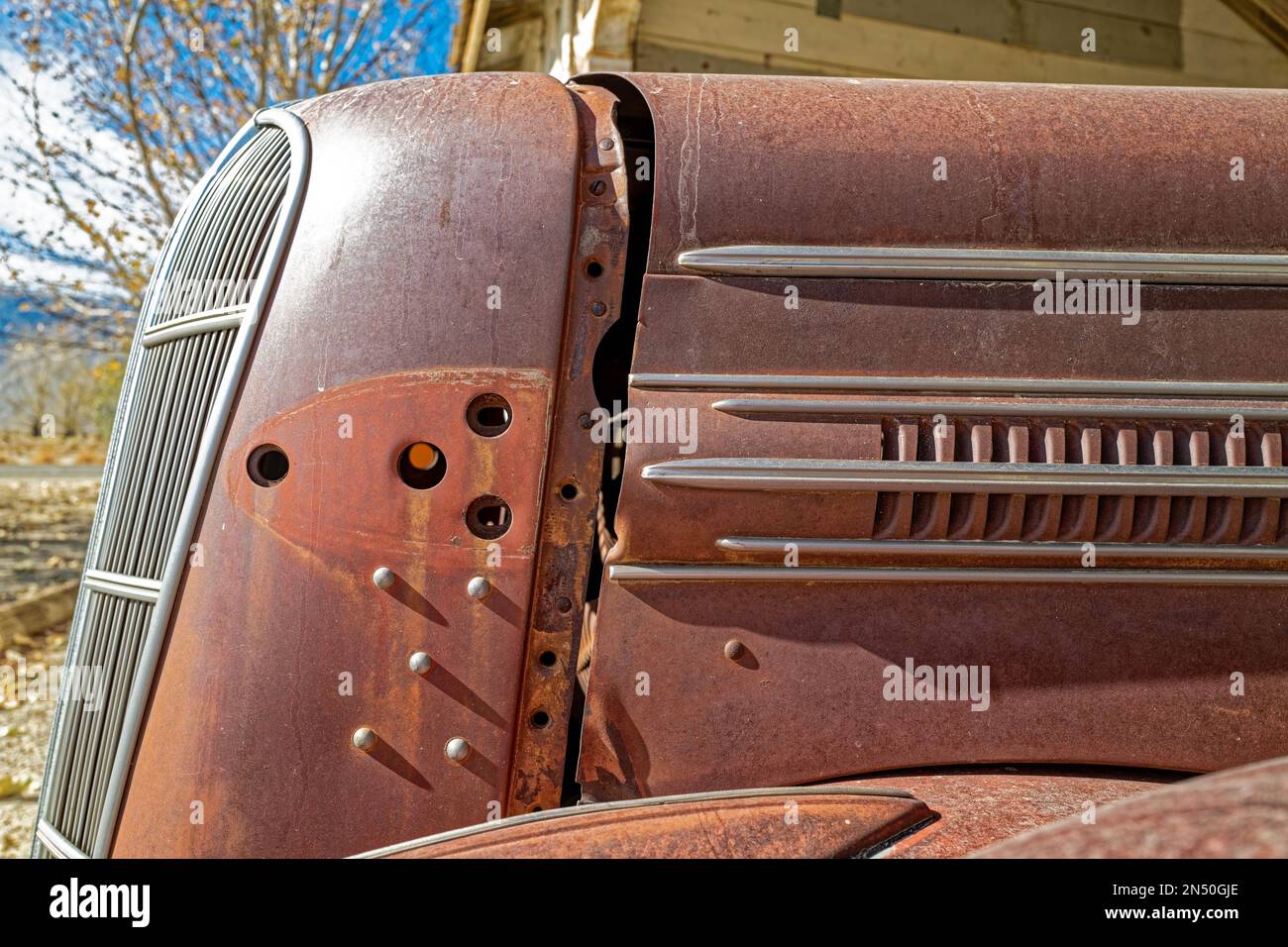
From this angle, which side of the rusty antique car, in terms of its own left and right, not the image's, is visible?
left
